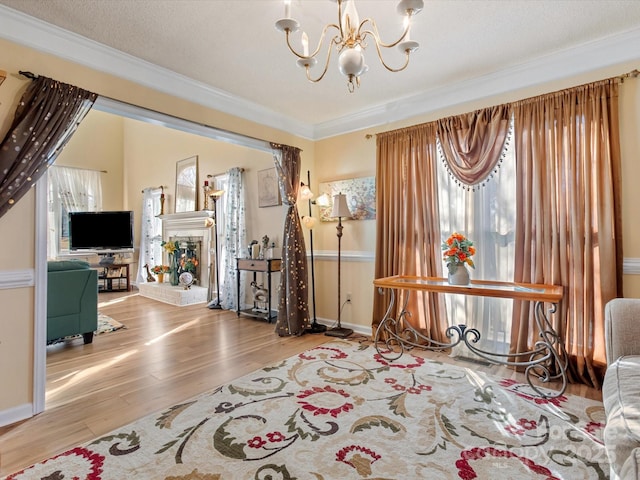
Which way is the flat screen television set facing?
toward the camera

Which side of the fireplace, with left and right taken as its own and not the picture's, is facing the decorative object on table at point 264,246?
left

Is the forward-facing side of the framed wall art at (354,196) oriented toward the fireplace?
no

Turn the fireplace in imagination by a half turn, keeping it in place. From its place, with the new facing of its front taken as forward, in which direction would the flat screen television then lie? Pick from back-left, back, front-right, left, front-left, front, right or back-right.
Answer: left

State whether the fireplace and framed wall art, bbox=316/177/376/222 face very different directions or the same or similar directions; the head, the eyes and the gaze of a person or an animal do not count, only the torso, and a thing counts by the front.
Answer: same or similar directions

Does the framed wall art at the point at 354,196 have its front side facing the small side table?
no

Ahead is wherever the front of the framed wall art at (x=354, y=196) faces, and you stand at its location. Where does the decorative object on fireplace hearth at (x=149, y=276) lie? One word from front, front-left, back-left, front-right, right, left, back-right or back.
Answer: right

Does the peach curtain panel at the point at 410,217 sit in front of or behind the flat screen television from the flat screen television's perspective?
in front

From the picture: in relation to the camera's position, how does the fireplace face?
facing the viewer and to the left of the viewer

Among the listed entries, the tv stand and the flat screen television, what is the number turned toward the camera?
2

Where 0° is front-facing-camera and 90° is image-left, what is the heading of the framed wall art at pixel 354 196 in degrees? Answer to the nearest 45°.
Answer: approximately 45°

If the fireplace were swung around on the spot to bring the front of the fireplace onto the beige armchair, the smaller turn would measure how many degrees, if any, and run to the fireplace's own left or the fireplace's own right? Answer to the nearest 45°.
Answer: approximately 45° to the fireplace's own left

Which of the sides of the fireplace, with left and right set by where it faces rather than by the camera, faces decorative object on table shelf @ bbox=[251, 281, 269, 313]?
left

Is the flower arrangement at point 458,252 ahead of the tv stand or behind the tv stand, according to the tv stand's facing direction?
ahead

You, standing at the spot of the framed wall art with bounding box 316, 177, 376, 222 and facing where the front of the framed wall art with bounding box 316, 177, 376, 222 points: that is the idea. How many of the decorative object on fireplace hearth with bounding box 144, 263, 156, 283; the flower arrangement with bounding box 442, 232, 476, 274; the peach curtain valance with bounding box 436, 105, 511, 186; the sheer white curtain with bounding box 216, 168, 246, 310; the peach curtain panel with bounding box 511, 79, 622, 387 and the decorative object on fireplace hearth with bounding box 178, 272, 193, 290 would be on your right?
3
